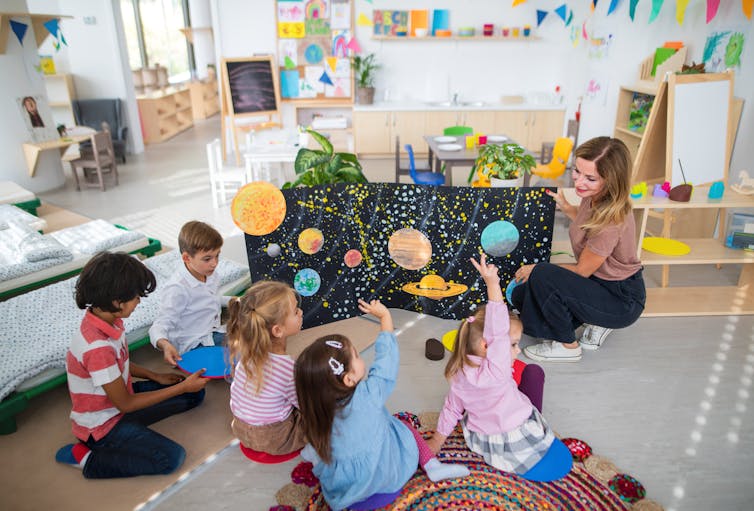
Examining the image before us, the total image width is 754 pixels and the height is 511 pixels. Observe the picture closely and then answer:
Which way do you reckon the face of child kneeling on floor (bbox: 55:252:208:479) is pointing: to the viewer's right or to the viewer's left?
to the viewer's right

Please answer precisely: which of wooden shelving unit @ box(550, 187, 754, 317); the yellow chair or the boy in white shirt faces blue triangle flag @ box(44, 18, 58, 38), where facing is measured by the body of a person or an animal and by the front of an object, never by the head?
the yellow chair

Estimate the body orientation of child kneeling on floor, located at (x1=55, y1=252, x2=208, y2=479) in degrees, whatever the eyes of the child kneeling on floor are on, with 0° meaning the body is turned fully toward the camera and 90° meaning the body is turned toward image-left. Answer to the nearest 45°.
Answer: approximately 270°

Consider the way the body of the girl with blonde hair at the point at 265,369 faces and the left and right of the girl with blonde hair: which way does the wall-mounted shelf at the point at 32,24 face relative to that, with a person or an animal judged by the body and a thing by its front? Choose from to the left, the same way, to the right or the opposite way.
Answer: to the right

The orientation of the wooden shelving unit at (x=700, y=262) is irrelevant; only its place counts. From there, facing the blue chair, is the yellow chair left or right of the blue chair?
right

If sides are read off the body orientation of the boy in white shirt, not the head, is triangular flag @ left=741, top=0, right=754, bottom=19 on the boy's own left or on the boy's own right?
on the boy's own left

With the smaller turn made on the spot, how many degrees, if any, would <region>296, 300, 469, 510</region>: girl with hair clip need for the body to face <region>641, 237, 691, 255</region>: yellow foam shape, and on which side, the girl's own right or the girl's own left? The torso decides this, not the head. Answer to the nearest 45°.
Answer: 0° — they already face it

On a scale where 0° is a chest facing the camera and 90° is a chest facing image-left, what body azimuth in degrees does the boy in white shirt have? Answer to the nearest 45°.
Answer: approximately 315°

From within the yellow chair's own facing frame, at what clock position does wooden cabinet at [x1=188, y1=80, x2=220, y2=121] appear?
The wooden cabinet is roughly at 1 o'clock from the yellow chair.
